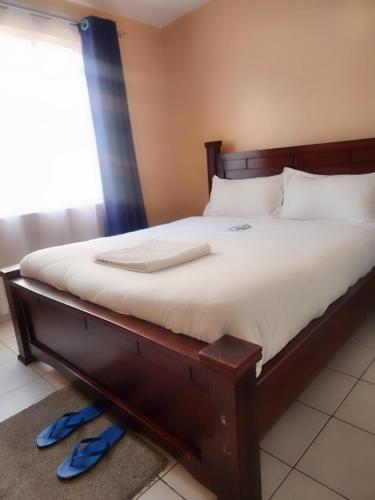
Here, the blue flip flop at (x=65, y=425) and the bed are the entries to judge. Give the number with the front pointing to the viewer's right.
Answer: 0
